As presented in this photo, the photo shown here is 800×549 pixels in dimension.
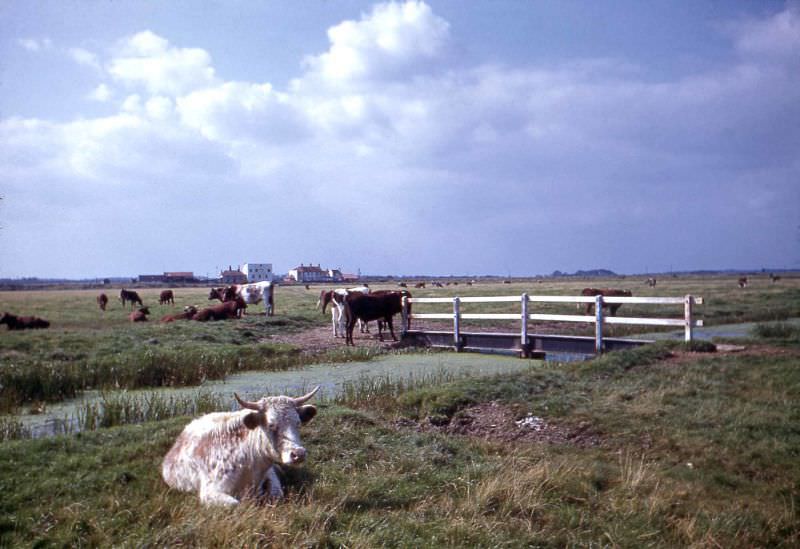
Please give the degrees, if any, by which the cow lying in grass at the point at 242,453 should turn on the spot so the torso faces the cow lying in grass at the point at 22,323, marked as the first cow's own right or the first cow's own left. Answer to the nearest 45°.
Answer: approximately 135° to the first cow's own left

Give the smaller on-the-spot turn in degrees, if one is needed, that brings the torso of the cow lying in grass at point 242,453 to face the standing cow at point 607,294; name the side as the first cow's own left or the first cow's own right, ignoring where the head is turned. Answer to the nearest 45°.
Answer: approximately 90° to the first cow's own left
